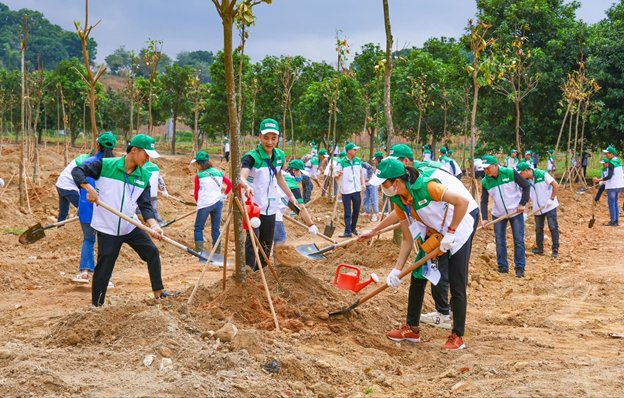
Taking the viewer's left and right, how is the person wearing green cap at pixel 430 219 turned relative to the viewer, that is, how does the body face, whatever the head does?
facing the viewer and to the left of the viewer

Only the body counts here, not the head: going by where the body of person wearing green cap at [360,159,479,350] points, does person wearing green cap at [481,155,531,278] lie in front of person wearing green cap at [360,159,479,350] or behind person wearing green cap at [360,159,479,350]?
behind

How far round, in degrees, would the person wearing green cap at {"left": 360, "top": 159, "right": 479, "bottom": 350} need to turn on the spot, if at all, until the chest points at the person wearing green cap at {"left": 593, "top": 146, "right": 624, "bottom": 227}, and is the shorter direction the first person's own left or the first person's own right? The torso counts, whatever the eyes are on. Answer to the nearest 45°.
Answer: approximately 180°

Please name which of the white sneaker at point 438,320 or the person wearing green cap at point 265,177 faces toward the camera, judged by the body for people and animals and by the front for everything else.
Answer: the person wearing green cap

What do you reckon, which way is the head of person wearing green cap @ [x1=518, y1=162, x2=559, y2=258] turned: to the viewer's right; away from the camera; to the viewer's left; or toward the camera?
to the viewer's left

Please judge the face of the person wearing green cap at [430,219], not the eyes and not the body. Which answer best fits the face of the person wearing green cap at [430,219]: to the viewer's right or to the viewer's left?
to the viewer's left

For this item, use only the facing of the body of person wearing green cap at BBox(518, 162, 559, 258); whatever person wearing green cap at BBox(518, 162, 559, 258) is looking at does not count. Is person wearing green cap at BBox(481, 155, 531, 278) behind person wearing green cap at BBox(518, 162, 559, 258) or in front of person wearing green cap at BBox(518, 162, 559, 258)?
in front

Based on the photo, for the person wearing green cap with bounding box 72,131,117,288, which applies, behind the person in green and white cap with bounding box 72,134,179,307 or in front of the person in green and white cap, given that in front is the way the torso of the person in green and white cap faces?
behind

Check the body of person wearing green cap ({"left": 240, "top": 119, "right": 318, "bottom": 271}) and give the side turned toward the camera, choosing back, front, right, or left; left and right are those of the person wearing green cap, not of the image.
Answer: front

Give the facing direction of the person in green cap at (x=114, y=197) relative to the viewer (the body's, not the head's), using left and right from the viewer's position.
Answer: facing the viewer and to the right of the viewer

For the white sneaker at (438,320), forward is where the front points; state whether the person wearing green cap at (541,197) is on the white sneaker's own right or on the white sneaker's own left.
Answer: on the white sneaker's own right

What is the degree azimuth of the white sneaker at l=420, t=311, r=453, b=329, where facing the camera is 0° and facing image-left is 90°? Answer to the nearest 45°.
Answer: approximately 90°
